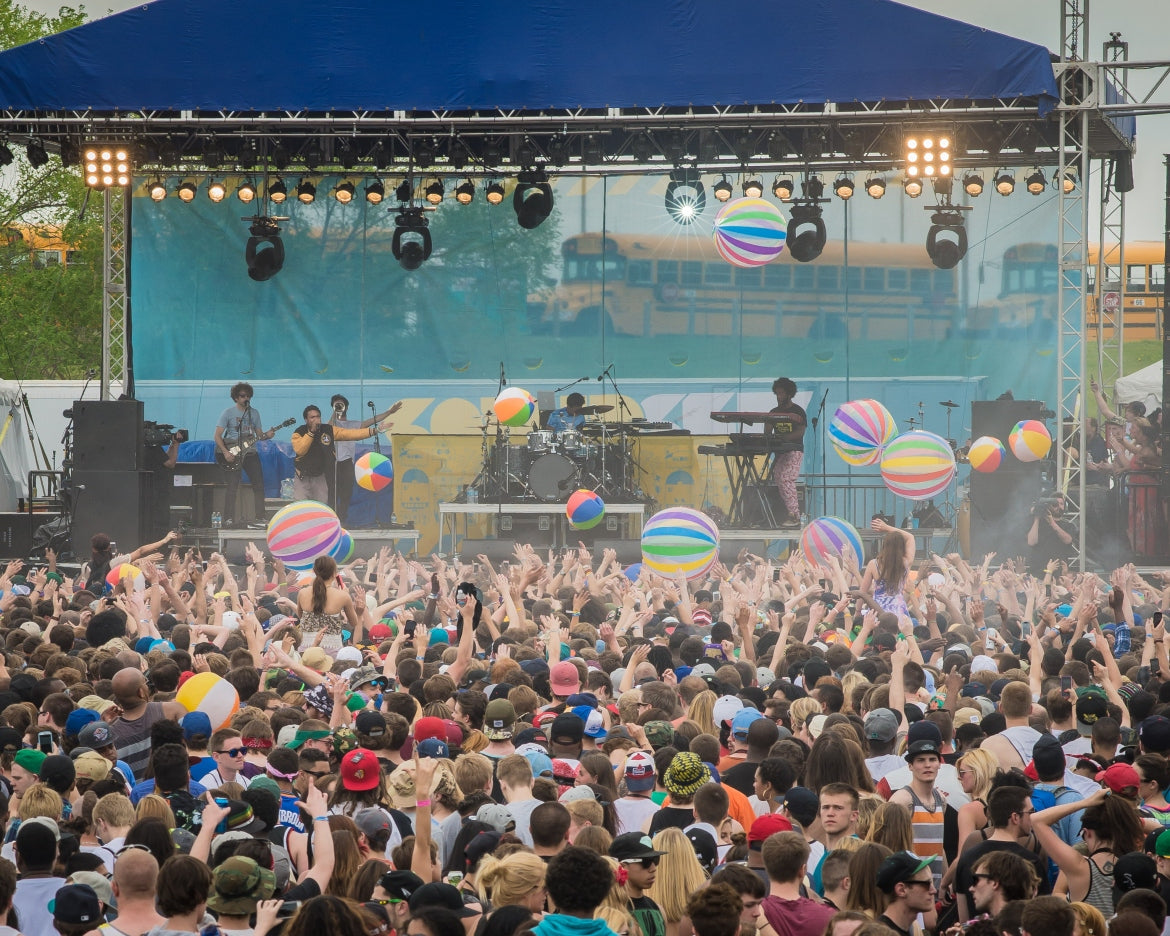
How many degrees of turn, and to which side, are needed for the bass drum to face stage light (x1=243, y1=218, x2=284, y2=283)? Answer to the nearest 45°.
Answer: approximately 90° to its right

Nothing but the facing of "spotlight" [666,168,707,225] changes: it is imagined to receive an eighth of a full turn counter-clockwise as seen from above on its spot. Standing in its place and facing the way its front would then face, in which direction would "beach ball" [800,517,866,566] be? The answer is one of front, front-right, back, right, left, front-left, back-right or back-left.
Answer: front-right

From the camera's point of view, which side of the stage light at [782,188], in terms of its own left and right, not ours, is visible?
front

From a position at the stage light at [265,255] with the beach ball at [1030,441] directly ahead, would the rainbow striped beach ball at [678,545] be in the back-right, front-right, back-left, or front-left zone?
front-right

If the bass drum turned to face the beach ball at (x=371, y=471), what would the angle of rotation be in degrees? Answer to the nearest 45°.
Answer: approximately 90° to its right

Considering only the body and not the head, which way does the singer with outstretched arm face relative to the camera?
toward the camera

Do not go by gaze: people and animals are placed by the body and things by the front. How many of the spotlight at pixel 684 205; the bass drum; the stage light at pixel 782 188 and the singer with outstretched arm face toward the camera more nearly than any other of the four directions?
4

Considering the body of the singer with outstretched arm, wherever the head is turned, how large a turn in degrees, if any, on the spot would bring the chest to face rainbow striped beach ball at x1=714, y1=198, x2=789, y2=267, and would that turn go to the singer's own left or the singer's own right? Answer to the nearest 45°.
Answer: approximately 45° to the singer's own left

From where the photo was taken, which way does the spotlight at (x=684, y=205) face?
toward the camera

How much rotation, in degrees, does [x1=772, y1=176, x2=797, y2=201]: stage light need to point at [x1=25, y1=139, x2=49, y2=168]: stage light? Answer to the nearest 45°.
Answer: approximately 90° to its right

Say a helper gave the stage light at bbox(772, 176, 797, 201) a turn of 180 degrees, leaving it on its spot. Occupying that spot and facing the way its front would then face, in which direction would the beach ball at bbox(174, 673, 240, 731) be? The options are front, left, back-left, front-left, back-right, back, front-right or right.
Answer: back

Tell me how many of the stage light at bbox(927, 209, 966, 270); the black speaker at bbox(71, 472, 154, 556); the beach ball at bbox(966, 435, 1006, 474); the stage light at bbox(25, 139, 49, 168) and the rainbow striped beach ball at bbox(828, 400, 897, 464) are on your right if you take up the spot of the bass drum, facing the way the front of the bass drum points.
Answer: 2

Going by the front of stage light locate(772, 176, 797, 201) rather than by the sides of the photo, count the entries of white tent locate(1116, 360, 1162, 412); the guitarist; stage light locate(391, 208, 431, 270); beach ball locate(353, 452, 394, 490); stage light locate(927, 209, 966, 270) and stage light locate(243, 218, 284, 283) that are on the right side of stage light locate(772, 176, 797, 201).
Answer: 4

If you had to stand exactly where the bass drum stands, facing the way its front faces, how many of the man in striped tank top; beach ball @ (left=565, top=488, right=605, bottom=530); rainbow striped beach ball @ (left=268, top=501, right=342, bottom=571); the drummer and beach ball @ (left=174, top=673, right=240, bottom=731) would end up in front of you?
4

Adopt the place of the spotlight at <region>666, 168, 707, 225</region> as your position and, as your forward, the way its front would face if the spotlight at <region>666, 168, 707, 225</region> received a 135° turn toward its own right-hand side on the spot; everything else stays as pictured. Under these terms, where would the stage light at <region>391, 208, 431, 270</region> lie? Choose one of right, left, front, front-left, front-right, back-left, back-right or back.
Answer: left
